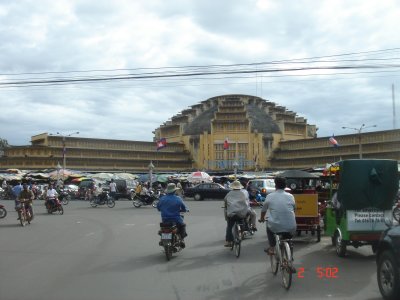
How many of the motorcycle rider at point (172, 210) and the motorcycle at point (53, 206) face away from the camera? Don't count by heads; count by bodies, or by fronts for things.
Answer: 1

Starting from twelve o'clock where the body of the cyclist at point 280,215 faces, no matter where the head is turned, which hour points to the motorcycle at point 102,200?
The motorcycle is roughly at 11 o'clock from the cyclist.

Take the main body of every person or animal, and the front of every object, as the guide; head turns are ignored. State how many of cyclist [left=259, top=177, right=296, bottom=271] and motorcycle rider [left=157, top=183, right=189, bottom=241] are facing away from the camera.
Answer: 2

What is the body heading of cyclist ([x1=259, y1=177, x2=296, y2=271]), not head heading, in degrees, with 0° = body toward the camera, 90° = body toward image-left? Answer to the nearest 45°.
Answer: approximately 180°

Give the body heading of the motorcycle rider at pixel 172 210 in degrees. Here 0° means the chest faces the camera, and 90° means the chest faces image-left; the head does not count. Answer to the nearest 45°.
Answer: approximately 180°

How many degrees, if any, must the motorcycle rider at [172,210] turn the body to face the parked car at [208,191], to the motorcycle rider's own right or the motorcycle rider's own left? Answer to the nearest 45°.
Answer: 0° — they already face it

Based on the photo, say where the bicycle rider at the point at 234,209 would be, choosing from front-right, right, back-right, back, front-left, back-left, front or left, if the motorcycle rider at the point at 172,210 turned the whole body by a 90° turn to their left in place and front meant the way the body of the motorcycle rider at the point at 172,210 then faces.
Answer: back

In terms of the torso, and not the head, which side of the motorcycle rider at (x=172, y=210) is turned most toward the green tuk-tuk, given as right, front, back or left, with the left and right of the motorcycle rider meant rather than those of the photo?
right

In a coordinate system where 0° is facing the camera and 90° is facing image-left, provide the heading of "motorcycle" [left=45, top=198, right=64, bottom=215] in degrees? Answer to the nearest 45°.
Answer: approximately 315°

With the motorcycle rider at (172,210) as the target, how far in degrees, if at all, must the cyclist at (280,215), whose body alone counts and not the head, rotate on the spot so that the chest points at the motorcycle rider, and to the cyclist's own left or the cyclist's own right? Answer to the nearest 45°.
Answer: approximately 45° to the cyclist's own left
